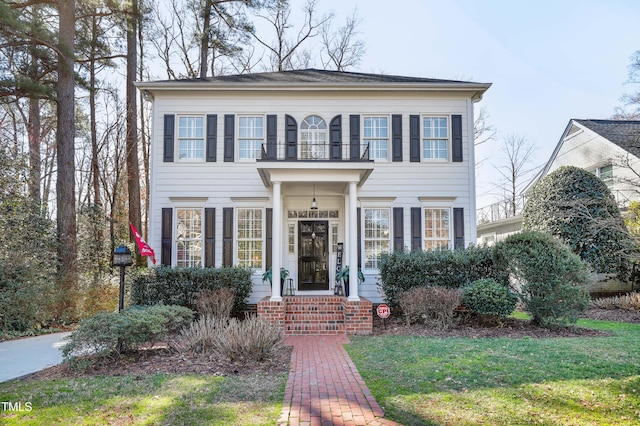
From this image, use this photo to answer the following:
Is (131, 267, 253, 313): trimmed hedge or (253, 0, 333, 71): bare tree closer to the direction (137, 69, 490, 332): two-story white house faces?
the trimmed hedge

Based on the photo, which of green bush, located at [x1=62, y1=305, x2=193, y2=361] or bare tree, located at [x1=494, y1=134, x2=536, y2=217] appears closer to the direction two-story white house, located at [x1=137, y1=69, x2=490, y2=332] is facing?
the green bush

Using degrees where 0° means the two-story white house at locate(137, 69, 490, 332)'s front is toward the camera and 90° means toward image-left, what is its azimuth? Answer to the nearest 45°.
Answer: approximately 0°

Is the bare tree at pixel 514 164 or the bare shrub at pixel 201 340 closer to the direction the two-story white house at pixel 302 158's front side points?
the bare shrub

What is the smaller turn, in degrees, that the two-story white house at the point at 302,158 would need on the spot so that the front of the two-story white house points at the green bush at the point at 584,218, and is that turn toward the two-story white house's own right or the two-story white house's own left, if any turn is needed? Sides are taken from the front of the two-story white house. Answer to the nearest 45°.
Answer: approximately 90° to the two-story white house's own left

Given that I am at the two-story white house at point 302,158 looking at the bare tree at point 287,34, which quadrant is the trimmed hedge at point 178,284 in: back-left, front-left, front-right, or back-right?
back-left

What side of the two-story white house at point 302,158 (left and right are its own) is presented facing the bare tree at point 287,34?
back

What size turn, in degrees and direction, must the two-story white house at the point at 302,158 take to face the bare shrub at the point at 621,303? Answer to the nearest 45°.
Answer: approximately 90° to its left
